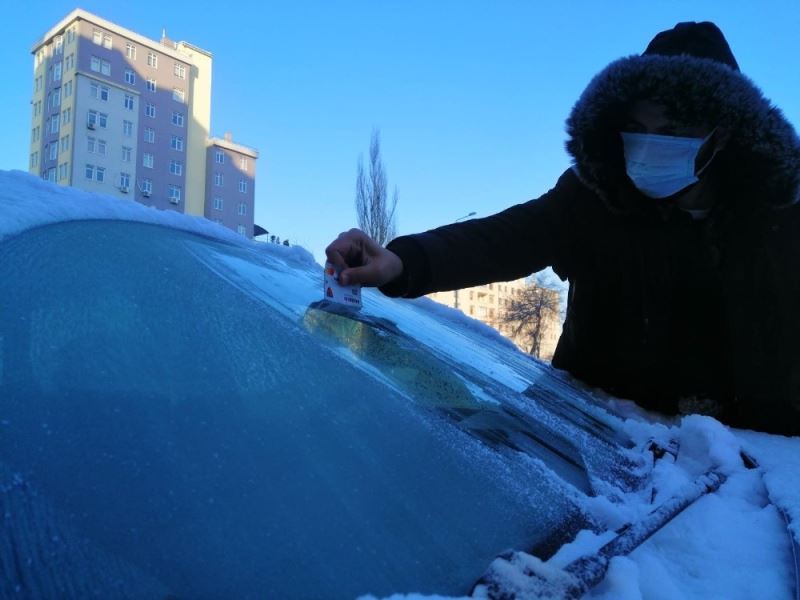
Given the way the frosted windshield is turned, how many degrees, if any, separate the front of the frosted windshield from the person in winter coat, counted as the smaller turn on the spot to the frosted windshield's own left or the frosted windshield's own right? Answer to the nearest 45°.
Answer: approximately 90° to the frosted windshield's own left

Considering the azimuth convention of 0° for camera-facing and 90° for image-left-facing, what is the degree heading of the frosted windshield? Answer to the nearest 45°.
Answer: approximately 315°

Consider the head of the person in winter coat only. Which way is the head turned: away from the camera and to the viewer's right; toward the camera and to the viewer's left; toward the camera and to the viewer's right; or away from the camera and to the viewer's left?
toward the camera and to the viewer's left

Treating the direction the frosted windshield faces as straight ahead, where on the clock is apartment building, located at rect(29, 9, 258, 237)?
The apartment building is roughly at 7 o'clock from the frosted windshield.
